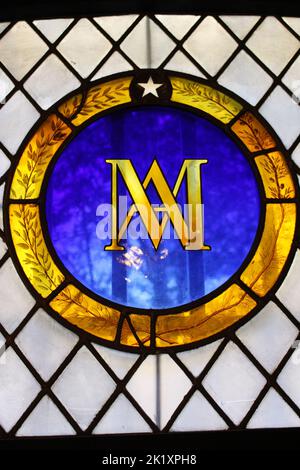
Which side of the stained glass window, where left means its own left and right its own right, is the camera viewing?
front
